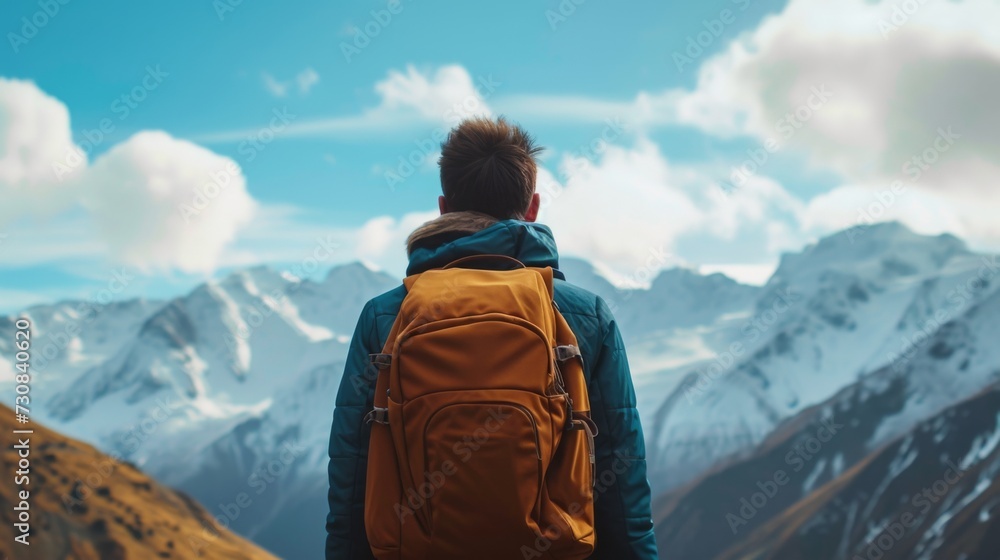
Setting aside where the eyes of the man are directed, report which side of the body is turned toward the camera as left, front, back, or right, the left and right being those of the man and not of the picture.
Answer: back

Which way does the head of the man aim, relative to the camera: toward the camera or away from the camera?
away from the camera
